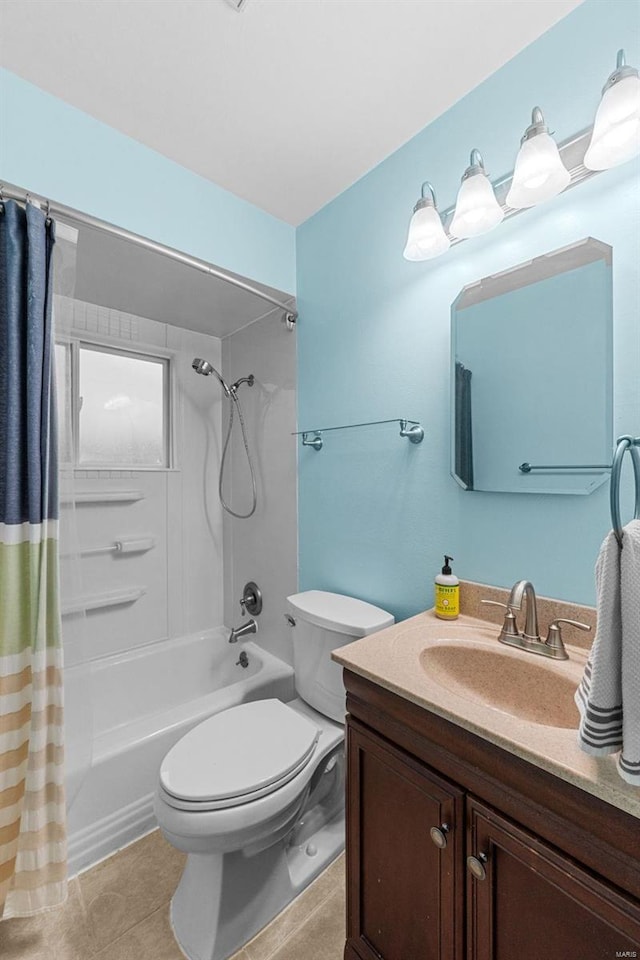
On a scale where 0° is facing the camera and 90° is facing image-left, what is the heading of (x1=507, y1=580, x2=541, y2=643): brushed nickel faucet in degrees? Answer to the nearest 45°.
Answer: approximately 45°

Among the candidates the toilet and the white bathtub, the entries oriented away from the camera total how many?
0

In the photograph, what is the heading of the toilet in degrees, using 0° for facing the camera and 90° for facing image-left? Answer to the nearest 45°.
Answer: approximately 45°

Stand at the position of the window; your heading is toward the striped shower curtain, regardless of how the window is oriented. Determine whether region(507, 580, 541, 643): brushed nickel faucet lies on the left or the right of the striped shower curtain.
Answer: left

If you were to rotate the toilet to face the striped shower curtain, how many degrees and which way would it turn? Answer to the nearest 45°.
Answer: approximately 45° to its right

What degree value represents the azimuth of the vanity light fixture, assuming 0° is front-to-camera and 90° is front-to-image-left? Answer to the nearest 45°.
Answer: approximately 45°

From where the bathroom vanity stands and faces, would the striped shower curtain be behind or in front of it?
in front

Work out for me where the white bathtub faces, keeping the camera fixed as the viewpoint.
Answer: facing the viewer and to the right of the viewer

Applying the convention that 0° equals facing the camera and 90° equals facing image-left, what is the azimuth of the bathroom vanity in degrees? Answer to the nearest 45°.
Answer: approximately 45°
